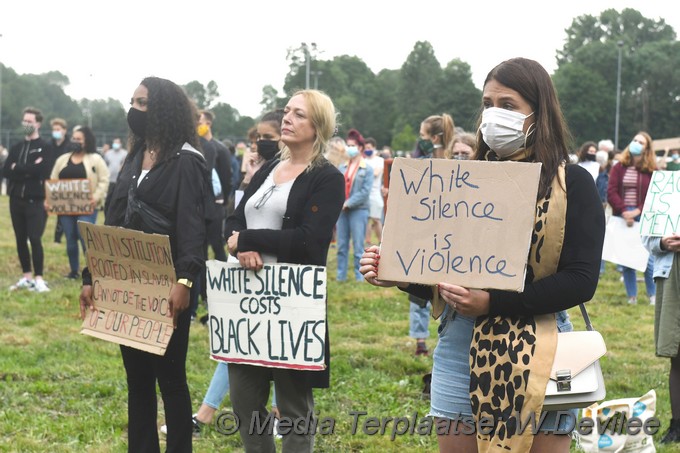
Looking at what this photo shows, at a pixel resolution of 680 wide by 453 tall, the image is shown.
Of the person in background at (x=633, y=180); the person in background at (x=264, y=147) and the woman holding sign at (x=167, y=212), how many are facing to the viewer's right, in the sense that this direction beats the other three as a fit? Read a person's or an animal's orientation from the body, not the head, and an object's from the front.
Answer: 0

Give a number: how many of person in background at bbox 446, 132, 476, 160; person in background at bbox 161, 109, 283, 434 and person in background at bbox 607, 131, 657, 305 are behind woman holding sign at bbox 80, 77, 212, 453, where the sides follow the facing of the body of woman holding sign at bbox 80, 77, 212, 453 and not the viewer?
3

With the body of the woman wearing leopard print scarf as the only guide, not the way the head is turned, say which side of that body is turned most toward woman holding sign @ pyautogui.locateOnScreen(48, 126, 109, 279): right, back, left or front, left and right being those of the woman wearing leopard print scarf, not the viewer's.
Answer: right

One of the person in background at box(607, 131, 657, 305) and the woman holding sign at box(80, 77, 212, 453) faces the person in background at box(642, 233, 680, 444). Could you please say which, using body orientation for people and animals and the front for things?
the person in background at box(607, 131, 657, 305)

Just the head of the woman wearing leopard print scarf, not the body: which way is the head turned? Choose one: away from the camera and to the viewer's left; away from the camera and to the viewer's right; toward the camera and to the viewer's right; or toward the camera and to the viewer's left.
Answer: toward the camera and to the viewer's left

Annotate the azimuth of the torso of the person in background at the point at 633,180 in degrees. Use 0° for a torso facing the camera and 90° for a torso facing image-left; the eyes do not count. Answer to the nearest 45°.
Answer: approximately 0°

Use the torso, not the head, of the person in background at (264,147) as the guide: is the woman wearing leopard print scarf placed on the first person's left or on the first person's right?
on the first person's left

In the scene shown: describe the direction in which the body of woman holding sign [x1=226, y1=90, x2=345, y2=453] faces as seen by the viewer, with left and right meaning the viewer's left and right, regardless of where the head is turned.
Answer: facing the viewer and to the left of the viewer

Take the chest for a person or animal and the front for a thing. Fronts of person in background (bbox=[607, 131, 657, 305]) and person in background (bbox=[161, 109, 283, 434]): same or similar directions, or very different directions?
same or similar directions

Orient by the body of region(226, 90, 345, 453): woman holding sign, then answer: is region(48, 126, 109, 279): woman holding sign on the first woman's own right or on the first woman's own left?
on the first woman's own right

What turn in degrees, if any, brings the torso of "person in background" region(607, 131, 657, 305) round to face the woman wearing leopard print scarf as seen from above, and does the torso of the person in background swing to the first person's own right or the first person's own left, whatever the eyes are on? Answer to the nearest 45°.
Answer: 0° — they already face them

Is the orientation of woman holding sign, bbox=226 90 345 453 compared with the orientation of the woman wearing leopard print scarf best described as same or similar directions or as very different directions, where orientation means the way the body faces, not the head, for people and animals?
same or similar directions

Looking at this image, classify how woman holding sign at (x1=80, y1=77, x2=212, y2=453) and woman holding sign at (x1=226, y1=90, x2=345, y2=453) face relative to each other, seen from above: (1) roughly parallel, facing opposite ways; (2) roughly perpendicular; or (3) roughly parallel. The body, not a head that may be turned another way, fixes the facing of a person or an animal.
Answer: roughly parallel

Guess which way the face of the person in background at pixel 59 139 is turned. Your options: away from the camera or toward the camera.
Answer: toward the camera

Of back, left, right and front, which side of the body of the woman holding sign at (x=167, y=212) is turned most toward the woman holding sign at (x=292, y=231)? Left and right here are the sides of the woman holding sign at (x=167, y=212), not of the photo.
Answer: left
